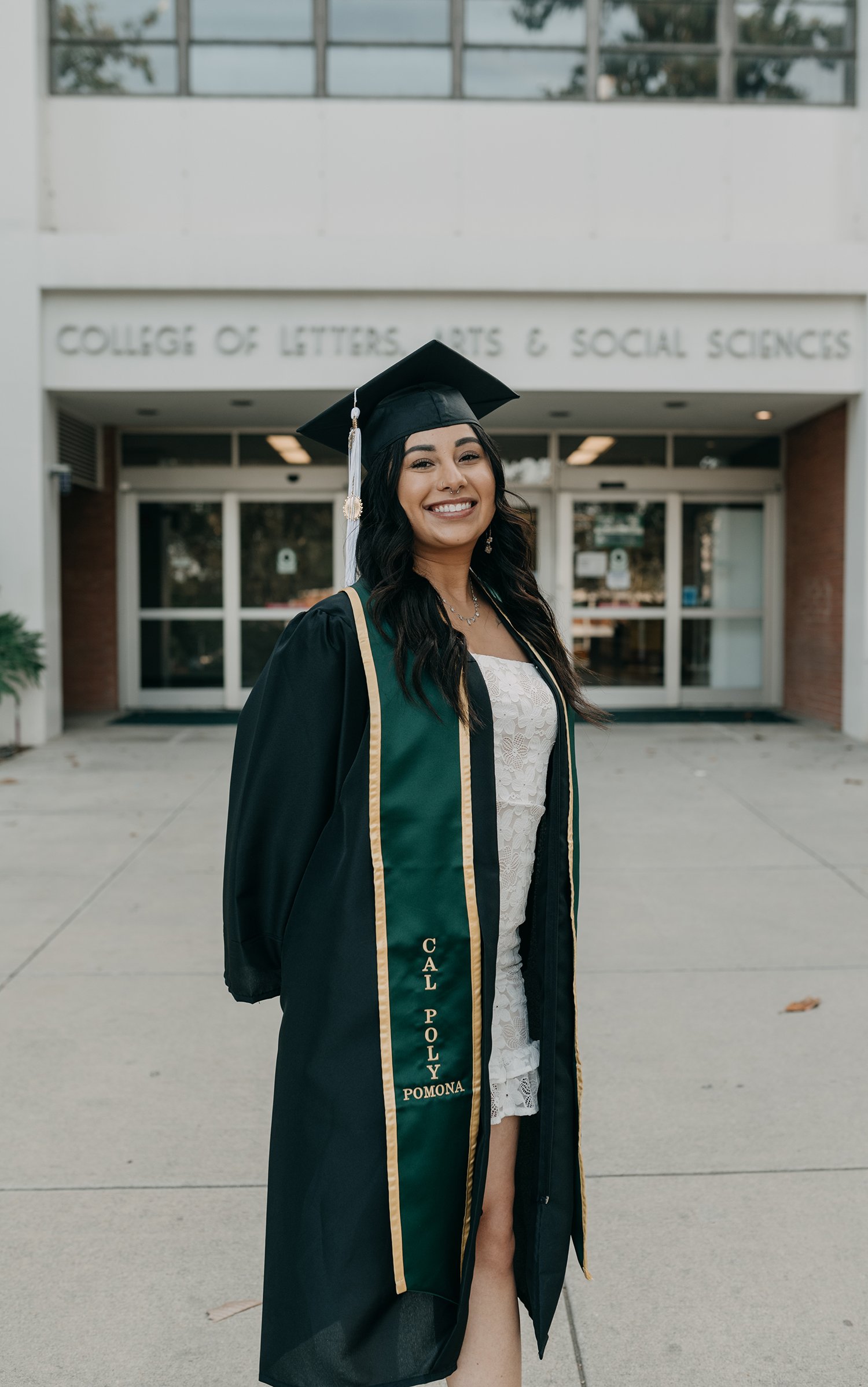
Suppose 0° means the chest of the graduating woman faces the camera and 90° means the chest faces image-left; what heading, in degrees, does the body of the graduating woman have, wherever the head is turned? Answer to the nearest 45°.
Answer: approximately 315°

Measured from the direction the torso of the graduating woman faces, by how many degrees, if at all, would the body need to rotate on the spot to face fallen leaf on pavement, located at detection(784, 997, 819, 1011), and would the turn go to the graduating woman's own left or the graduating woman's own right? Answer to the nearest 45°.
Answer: approximately 90° to the graduating woman's own left

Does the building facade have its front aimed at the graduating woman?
yes

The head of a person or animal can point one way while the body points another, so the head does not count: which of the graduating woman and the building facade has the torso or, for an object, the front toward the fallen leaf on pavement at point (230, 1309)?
the building facade

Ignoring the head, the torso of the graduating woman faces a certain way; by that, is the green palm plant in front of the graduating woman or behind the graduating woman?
behind

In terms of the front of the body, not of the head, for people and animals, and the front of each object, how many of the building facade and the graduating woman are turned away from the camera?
0

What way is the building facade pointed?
toward the camera

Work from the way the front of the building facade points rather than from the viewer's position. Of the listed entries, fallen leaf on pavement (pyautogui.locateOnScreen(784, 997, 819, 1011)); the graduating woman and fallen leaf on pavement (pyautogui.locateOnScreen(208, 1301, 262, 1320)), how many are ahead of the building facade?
3

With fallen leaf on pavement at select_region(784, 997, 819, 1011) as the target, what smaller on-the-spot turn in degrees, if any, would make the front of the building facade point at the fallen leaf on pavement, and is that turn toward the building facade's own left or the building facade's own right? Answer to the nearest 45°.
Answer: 0° — it already faces it

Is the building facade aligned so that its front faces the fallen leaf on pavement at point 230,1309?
yes
